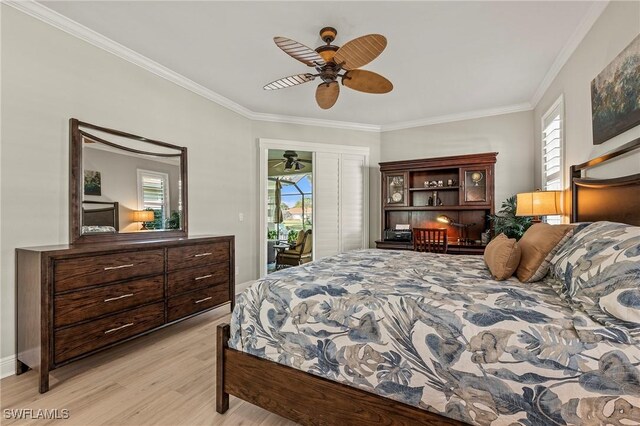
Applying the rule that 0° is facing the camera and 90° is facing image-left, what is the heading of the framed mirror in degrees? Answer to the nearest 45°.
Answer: approximately 315°

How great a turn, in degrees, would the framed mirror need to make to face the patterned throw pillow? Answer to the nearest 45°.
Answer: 0° — it already faces it

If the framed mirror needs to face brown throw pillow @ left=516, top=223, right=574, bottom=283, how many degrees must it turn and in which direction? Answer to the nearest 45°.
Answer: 0° — it already faces it

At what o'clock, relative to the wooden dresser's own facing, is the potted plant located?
The potted plant is roughly at 11 o'clock from the wooden dresser.

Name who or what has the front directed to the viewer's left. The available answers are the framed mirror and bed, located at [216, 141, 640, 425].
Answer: the bed

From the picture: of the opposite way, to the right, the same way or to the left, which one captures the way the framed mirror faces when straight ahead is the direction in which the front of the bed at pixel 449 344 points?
the opposite way

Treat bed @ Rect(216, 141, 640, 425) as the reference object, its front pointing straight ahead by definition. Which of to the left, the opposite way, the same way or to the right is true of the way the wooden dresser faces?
the opposite way

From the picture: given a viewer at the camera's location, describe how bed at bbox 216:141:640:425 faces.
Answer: facing to the left of the viewer

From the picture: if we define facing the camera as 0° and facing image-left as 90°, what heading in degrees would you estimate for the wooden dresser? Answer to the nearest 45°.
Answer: approximately 315°

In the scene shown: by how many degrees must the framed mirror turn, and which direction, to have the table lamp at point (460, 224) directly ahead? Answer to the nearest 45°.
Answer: approximately 45° to its left
